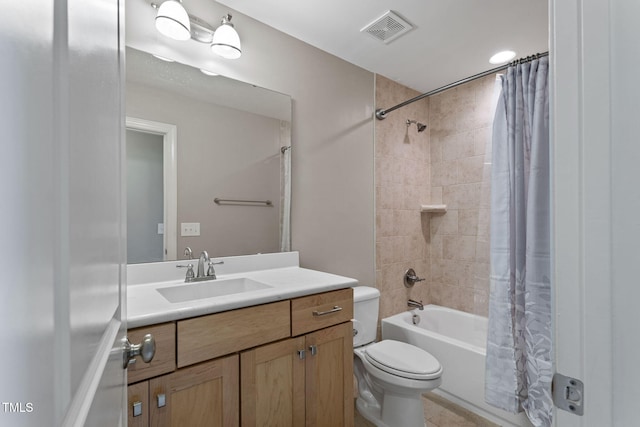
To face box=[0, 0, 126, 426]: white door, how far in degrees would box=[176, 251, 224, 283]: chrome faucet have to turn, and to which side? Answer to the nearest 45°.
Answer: approximately 45° to its right

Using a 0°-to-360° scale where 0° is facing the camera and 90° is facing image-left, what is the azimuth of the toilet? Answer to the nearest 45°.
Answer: approximately 315°

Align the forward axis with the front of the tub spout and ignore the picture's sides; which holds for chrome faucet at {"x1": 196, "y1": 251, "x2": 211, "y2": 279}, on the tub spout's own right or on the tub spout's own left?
on the tub spout's own right

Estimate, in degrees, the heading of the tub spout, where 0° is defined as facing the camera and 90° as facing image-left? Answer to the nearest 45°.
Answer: approximately 315°

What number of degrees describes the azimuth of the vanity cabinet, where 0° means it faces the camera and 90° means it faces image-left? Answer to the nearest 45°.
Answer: approximately 315°
